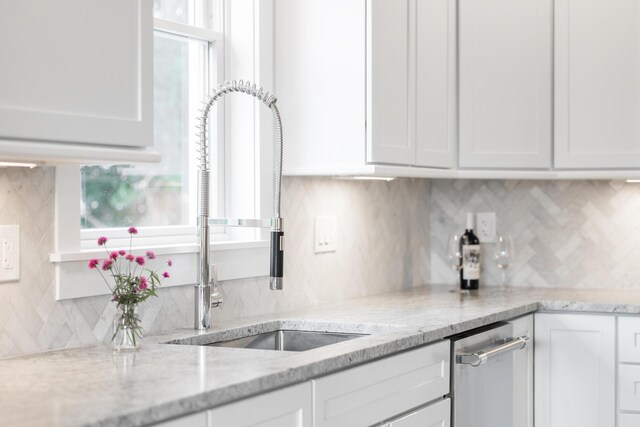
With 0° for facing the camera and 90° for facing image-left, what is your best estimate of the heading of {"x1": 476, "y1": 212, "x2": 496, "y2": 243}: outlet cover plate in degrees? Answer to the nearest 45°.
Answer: approximately 0°

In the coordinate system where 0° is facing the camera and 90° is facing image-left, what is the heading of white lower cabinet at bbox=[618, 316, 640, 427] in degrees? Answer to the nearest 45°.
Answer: approximately 0°

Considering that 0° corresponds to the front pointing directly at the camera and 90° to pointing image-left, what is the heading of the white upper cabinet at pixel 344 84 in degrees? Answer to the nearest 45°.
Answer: approximately 315°

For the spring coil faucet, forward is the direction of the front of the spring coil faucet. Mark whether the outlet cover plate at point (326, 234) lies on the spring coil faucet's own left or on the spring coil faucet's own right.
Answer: on the spring coil faucet's own left

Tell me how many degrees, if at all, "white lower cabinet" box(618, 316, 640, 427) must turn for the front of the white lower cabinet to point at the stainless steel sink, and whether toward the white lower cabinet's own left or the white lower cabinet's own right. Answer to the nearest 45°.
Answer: approximately 45° to the white lower cabinet's own right

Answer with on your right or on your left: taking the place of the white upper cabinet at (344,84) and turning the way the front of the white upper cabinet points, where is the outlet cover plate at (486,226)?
on your left
